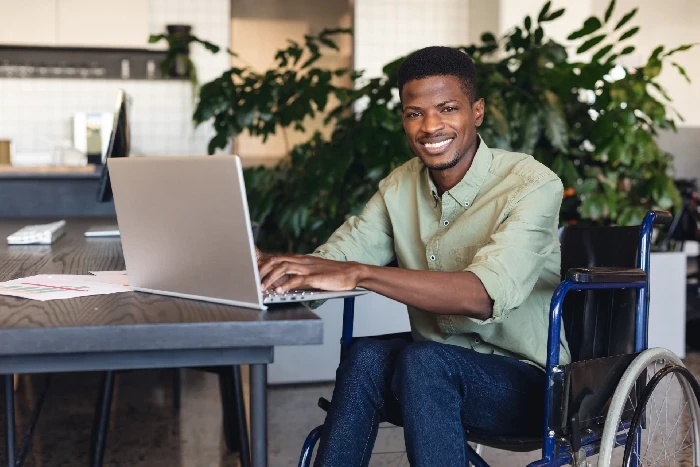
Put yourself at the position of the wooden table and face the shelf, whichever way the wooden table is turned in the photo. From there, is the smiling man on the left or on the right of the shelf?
right

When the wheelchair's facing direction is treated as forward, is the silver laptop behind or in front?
in front

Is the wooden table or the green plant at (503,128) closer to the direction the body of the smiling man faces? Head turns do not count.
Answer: the wooden table

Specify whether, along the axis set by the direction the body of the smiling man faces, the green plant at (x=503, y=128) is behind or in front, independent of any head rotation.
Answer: behind

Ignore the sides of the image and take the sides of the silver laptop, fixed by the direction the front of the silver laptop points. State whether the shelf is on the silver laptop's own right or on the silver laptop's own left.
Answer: on the silver laptop's own left

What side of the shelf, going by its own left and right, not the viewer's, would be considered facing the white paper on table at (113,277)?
front

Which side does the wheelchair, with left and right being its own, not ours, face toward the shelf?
right

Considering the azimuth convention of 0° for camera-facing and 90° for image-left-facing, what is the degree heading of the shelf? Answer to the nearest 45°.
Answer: approximately 0°

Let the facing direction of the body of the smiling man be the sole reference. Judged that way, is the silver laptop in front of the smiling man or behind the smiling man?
in front

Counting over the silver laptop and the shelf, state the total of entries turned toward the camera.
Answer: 1

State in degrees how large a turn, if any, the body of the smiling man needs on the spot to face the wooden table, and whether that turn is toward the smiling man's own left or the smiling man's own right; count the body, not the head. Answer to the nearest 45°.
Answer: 0° — they already face it

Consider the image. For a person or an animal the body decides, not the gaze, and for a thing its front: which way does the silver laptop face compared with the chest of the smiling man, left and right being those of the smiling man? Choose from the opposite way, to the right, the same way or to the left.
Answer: the opposite way

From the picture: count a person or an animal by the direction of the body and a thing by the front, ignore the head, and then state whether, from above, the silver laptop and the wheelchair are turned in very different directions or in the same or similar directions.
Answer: very different directions

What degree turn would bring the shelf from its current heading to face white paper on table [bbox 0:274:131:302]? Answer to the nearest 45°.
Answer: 0° — it already faces it
